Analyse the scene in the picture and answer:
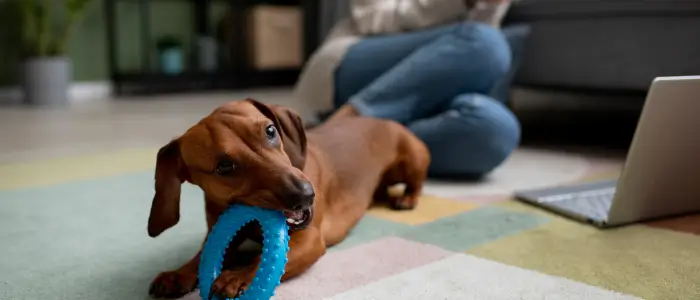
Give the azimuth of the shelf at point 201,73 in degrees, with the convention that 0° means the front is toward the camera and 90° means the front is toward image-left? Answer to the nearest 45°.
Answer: approximately 0°

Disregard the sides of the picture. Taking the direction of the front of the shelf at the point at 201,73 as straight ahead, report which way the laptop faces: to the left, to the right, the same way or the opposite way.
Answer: the opposite way

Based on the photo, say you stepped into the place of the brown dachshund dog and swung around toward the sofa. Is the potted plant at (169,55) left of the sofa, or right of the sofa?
left

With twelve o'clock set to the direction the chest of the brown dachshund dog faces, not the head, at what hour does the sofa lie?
The sofa is roughly at 6 o'clock from the brown dachshund dog.

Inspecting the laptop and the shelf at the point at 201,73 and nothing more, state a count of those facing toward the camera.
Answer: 1

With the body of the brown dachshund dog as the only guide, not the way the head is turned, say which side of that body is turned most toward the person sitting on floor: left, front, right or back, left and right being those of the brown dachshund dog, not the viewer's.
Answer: back
